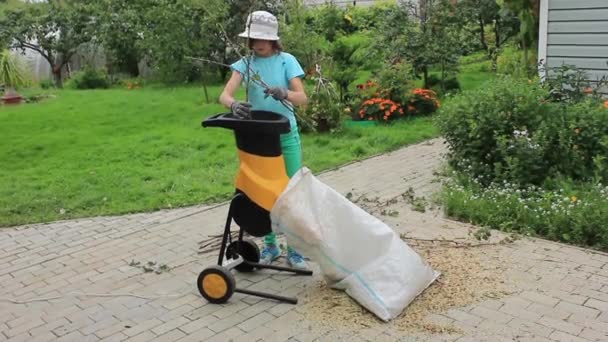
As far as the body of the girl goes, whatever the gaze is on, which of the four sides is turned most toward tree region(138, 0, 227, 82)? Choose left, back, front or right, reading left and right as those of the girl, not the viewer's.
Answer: back

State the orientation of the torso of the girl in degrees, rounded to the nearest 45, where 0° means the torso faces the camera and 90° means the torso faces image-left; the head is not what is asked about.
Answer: approximately 0°
